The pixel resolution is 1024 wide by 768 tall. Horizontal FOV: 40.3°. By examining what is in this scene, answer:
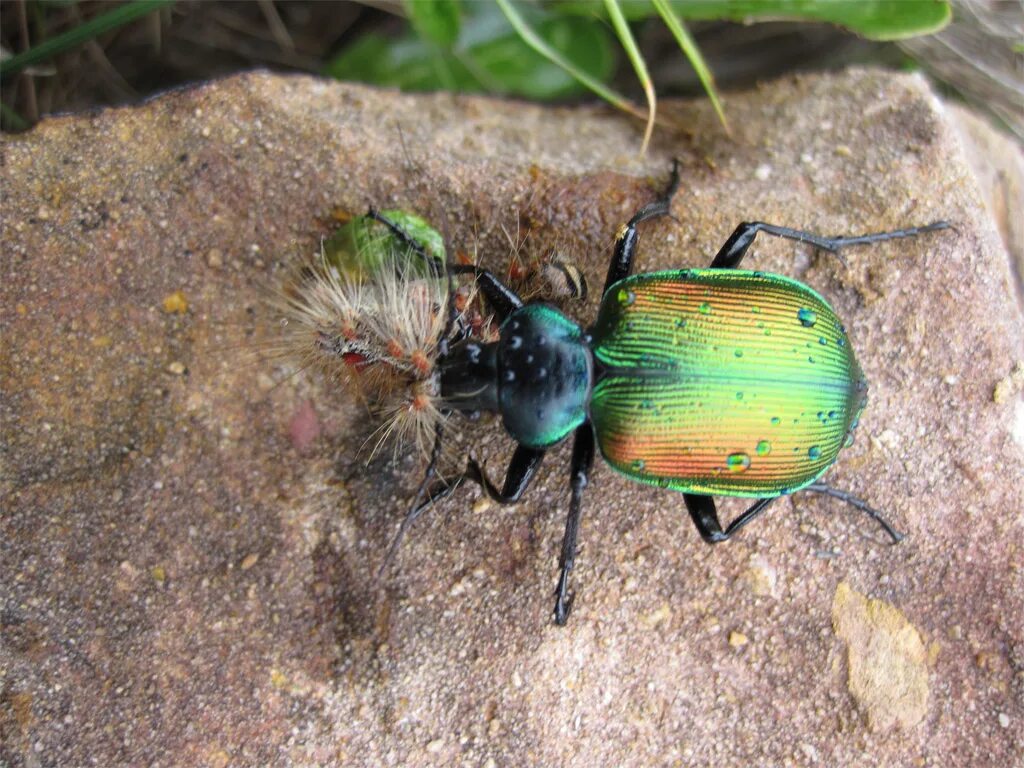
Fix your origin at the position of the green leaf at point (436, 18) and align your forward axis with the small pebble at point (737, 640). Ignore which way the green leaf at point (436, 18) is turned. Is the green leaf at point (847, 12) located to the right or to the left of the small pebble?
left

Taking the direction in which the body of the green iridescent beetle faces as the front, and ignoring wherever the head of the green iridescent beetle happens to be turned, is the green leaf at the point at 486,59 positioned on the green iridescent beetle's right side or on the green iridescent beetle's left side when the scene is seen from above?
on the green iridescent beetle's right side

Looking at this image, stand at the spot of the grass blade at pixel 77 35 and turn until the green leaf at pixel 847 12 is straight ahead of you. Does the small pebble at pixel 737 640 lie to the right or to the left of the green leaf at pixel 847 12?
right

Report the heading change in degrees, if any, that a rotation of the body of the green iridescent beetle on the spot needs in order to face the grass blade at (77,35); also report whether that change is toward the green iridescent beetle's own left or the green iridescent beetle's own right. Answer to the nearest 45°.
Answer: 0° — it already faces it

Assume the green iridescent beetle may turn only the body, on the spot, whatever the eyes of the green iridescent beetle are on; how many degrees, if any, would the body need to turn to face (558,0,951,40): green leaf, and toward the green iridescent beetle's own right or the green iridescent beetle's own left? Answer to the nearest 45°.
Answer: approximately 90° to the green iridescent beetle's own right

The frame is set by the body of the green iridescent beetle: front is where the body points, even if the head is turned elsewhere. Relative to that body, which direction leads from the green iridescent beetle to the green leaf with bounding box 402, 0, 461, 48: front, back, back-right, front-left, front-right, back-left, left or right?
front-right

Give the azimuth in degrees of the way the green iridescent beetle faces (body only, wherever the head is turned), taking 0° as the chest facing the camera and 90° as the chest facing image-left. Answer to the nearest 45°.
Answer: approximately 90°

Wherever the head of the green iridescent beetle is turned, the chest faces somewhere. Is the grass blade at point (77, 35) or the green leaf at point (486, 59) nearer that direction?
the grass blade
